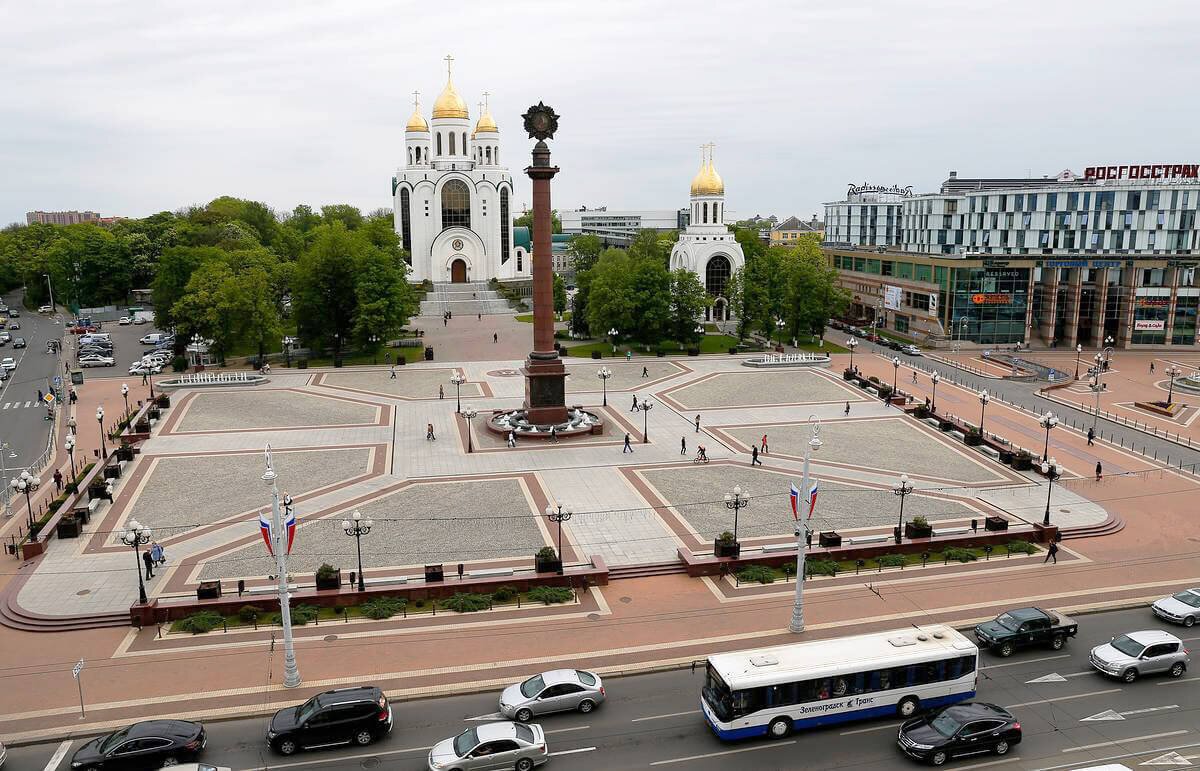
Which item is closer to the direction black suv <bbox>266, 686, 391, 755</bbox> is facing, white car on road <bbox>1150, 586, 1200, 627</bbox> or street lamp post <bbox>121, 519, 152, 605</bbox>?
the street lamp post

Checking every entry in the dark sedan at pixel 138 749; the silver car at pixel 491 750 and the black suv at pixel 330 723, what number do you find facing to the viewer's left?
3

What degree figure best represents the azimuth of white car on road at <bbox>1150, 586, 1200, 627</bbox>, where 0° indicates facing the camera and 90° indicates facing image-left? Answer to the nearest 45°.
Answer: approximately 45°

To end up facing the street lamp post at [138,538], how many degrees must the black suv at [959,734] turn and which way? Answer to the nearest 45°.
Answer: approximately 45° to its right

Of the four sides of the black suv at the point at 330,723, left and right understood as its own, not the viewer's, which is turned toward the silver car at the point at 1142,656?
back

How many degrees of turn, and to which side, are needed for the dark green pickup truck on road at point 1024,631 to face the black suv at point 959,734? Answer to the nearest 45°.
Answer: approximately 45° to its left

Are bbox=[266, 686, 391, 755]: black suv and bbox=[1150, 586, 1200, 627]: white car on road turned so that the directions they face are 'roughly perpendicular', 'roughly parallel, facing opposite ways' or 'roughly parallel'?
roughly parallel

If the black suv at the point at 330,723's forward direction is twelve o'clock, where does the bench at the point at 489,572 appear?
The bench is roughly at 4 o'clock from the black suv.

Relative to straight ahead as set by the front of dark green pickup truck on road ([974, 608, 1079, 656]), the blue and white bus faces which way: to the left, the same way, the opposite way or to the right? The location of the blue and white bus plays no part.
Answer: the same way

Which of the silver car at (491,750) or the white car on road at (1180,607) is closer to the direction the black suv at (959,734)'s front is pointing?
the silver car

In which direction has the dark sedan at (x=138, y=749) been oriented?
to the viewer's left

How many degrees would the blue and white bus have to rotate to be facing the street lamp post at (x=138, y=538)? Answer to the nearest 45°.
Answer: approximately 45° to its right

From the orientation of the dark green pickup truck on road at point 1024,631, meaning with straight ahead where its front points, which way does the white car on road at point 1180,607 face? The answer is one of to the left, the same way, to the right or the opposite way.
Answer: the same way

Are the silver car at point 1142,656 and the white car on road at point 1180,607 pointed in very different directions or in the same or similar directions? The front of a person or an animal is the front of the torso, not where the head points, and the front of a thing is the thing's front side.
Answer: same or similar directions

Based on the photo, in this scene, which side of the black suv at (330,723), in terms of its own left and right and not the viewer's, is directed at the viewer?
left

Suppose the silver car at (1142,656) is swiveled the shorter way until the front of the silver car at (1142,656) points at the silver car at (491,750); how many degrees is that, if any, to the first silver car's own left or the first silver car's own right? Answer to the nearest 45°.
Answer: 0° — it already faces it

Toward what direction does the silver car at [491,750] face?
to the viewer's left

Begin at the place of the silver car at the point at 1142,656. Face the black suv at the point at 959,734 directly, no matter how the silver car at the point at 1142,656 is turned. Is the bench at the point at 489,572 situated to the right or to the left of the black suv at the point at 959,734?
right

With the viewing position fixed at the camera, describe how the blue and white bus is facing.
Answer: facing the viewer and to the left of the viewer
